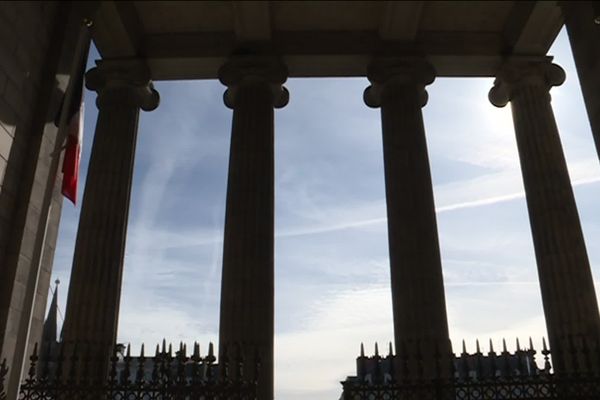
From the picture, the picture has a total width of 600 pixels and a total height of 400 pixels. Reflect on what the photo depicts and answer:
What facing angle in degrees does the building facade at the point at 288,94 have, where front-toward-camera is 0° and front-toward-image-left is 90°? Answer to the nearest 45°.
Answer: approximately 180°
